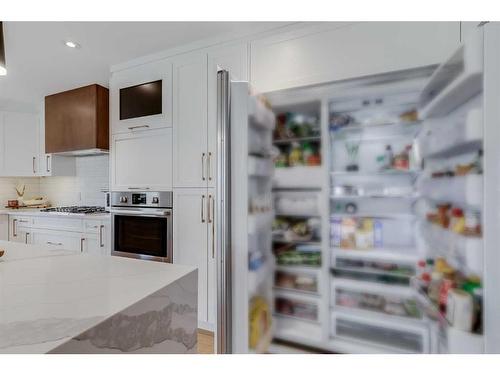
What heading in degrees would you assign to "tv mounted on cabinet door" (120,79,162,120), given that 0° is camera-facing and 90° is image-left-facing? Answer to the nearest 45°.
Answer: approximately 45°

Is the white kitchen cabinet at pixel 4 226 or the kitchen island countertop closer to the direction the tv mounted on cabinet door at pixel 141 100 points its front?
the kitchen island countertop

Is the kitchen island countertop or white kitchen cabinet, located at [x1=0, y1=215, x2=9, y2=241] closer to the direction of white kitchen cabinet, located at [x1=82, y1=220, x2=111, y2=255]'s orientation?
the kitchen island countertop

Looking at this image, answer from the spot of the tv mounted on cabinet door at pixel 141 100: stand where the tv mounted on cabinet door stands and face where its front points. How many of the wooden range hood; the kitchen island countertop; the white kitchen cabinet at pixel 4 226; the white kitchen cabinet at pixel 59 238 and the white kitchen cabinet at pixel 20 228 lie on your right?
4

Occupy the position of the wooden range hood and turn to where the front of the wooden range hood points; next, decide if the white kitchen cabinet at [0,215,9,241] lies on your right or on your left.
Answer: on your right

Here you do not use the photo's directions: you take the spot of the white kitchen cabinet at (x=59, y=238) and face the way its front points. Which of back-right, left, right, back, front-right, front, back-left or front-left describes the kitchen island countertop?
front-left

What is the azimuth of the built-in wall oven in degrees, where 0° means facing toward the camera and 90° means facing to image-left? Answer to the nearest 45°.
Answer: approximately 45°

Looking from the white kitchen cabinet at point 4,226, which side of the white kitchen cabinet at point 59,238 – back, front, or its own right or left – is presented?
right

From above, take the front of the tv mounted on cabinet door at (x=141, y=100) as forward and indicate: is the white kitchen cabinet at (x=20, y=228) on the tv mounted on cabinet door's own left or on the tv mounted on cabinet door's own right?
on the tv mounted on cabinet door's own right

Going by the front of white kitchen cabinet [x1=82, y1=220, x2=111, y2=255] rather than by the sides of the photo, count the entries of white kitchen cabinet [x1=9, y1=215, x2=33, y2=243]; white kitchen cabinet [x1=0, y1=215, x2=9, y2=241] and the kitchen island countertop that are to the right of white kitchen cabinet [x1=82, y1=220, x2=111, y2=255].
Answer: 2
